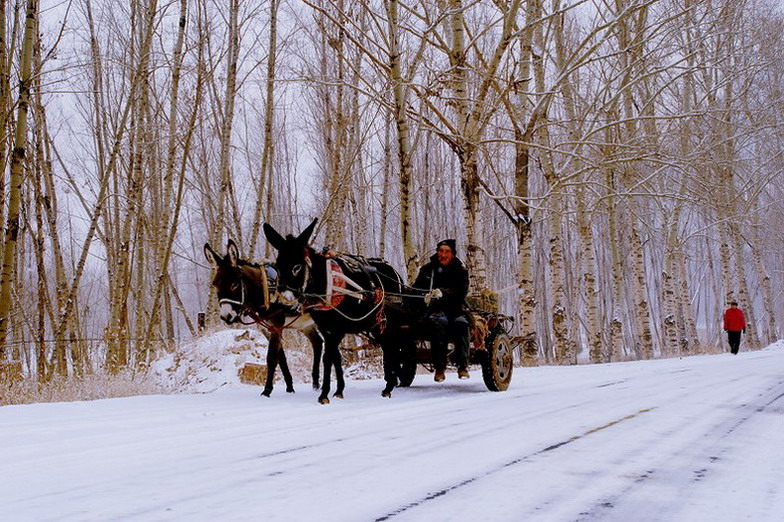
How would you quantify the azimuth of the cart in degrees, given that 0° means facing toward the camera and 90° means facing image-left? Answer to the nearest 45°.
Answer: approximately 45°

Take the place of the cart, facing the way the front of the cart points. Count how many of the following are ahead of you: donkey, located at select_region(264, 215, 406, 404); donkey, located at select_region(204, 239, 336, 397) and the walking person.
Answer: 2

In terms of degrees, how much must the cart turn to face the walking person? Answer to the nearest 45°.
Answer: approximately 180°

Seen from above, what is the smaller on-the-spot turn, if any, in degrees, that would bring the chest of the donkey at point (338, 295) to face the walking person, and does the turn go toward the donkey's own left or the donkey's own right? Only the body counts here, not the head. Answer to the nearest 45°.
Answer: approximately 180°

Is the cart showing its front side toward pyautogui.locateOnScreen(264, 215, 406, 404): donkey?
yes

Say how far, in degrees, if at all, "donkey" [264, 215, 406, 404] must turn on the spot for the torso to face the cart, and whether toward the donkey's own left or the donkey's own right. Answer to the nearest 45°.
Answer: approximately 180°

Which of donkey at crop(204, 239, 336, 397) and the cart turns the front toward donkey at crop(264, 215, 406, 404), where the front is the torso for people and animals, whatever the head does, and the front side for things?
the cart

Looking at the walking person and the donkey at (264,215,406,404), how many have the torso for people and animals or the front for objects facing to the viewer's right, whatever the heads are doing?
0
